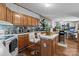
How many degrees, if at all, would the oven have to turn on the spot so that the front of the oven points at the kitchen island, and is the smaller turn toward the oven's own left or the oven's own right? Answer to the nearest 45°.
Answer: approximately 45° to the oven's own left

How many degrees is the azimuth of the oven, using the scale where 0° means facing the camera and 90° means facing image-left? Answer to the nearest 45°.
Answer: approximately 315°
